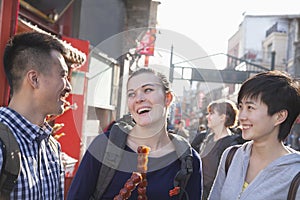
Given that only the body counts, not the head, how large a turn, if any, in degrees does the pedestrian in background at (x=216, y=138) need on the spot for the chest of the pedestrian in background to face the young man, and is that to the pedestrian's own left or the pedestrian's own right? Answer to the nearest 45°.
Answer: approximately 45° to the pedestrian's own left

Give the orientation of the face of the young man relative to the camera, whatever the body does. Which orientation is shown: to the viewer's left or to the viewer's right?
to the viewer's right

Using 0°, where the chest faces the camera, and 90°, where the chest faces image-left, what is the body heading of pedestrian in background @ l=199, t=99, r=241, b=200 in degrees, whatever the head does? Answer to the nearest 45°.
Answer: approximately 45°

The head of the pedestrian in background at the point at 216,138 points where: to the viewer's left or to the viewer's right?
to the viewer's left
